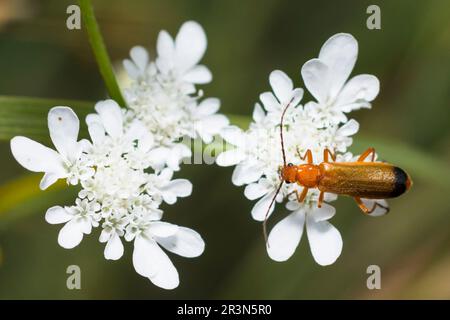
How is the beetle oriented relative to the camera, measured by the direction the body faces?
to the viewer's left

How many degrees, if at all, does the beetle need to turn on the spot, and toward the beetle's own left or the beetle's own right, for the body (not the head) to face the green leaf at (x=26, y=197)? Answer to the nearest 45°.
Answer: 0° — it already faces it

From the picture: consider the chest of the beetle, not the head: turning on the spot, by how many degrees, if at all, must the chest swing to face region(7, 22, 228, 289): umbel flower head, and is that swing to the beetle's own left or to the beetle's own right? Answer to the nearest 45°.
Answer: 0° — it already faces it

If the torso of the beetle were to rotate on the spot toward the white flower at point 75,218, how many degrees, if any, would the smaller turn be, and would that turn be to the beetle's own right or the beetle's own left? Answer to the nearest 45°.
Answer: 0° — it already faces it
